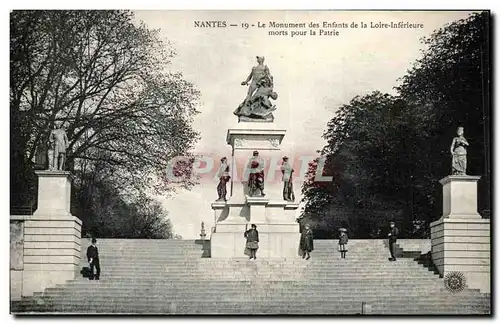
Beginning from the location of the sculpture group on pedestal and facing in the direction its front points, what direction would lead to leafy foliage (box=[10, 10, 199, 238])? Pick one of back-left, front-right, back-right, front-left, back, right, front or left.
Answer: right

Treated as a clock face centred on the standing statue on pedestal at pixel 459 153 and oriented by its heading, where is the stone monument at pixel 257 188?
The stone monument is roughly at 3 o'clock from the standing statue on pedestal.

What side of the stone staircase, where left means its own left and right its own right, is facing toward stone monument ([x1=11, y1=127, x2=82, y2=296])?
right

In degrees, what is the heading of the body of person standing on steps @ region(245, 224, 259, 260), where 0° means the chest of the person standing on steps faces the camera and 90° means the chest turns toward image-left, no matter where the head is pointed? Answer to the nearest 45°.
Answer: approximately 0°

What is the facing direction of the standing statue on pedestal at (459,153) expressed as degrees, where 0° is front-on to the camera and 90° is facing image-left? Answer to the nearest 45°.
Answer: approximately 0°
